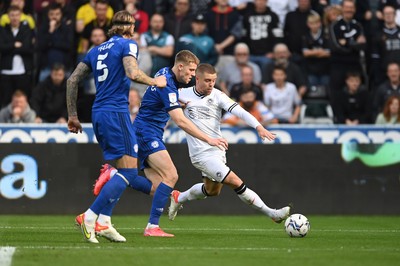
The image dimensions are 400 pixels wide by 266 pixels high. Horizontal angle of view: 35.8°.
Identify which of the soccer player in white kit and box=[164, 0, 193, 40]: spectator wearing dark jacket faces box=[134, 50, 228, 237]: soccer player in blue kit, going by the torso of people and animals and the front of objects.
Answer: the spectator wearing dark jacket

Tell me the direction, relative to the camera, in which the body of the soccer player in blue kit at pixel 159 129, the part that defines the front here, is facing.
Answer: to the viewer's right

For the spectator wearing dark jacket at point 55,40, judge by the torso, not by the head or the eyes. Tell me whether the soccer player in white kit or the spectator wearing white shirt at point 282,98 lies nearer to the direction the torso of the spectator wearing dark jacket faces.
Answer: the soccer player in white kit

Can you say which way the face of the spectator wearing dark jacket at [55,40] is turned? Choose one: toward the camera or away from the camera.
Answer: toward the camera

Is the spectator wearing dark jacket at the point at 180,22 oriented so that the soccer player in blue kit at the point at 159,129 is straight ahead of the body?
yes

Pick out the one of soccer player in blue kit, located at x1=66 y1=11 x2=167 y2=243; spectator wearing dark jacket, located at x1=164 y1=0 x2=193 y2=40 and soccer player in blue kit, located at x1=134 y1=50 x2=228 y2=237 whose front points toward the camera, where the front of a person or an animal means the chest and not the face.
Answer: the spectator wearing dark jacket

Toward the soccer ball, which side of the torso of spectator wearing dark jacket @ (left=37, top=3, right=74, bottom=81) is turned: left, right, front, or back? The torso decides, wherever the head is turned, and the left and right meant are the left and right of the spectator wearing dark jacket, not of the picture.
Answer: front

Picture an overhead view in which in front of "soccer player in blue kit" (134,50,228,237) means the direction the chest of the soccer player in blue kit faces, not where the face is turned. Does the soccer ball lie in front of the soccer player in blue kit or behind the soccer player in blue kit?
in front

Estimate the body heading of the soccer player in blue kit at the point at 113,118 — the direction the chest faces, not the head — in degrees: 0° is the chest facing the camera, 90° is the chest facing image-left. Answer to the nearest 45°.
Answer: approximately 225°

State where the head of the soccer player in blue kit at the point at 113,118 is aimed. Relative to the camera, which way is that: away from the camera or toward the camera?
away from the camera

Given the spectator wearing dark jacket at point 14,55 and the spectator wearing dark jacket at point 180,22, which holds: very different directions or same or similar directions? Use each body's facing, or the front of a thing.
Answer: same or similar directions

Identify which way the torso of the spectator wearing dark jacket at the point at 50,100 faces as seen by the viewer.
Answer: toward the camera

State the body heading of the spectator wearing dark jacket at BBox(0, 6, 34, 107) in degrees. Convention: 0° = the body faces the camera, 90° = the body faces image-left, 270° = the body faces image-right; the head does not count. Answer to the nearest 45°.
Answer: approximately 0°

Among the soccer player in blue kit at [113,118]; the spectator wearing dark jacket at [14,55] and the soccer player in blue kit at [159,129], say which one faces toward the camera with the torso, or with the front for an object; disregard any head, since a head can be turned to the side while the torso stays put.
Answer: the spectator wearing dark jacket

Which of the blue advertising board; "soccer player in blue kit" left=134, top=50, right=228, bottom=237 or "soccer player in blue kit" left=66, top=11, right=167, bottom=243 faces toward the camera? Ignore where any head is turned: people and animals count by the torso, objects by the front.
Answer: the blue advertising board

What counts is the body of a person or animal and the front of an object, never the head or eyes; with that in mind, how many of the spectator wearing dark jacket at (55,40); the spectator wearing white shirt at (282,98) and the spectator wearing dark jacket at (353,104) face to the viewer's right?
0

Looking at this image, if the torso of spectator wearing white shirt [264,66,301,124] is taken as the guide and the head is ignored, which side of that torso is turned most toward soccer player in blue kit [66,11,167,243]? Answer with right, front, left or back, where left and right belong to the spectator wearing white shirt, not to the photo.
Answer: front

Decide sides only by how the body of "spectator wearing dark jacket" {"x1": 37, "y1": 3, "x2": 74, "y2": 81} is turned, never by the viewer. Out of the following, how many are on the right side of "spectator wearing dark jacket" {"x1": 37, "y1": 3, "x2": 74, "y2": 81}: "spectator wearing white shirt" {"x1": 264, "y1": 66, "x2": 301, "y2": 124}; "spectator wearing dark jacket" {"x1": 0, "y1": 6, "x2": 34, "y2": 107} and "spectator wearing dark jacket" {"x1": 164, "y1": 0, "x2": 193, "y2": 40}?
1

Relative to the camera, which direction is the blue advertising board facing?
toward the camera
